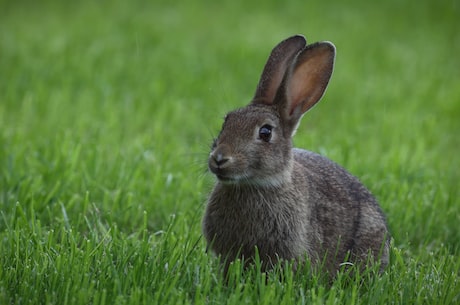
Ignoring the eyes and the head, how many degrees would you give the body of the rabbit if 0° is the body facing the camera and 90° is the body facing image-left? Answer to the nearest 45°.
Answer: approximately 45°
